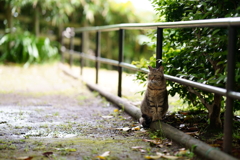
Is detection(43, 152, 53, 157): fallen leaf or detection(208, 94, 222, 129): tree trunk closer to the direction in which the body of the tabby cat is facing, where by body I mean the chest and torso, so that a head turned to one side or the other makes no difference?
the fallen leaf

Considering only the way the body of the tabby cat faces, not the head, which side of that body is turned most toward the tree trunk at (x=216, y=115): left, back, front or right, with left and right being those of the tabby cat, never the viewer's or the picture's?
left

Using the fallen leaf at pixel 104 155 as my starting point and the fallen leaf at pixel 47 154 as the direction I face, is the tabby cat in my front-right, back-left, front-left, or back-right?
back-right

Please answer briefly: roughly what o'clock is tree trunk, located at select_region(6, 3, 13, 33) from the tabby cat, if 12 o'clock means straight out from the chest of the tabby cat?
The tree trunk is roughly at 5 o'clock from the tabby cat.

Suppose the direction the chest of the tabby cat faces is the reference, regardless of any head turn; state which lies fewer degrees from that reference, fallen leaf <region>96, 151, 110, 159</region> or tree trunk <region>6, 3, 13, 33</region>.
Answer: the fallen leaf

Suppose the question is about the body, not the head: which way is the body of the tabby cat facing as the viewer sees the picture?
toward the camera

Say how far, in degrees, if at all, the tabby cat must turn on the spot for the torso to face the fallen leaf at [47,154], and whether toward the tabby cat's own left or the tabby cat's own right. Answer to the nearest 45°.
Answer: approximately 45° to the tabby cat's own right

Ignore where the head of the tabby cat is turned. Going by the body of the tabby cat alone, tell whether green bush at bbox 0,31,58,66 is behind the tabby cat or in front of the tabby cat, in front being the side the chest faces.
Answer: behind

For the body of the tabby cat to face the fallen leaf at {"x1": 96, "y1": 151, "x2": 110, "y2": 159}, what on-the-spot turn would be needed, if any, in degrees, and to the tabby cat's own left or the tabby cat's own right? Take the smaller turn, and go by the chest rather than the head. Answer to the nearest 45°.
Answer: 0° — it already faces it
